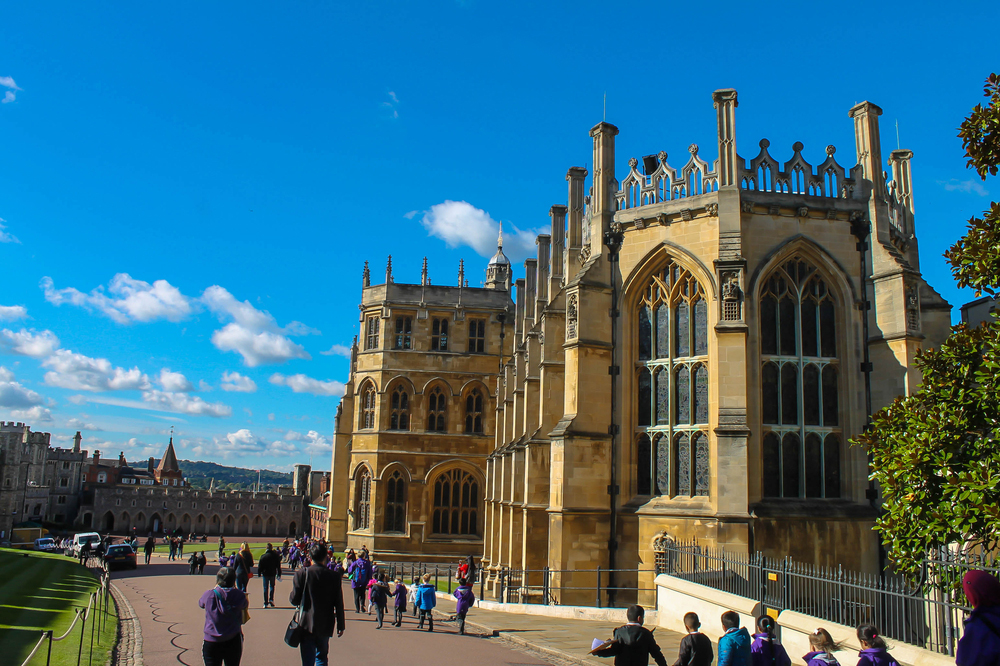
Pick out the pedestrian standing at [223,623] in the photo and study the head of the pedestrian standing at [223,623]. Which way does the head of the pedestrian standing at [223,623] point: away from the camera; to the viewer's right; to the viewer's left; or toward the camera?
away from the camera

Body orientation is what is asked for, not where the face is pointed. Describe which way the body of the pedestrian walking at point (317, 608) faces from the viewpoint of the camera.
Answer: away from the camera

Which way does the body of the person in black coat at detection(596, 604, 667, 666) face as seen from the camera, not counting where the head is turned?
away from the camera

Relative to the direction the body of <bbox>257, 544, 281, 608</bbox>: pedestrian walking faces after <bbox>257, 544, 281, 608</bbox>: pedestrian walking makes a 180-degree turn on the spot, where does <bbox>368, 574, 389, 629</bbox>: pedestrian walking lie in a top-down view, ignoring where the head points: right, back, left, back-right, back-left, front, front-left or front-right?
front-left

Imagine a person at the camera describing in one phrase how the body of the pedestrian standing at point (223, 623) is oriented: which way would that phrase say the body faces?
away from the camera

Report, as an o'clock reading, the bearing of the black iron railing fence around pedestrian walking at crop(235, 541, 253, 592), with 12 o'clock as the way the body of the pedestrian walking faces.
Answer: The black iron railing fence is roughly at 4 o'clock from the pedestrian walking.

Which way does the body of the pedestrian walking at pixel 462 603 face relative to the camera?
away from the camera

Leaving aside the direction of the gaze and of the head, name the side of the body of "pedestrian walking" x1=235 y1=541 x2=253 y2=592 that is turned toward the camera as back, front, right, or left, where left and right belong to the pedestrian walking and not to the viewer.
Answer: back

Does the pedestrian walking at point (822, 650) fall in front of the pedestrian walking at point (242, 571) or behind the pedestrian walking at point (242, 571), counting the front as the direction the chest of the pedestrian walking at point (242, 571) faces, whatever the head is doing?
behind

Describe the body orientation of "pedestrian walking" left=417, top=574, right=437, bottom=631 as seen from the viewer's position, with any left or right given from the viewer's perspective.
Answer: facing away from the viewer

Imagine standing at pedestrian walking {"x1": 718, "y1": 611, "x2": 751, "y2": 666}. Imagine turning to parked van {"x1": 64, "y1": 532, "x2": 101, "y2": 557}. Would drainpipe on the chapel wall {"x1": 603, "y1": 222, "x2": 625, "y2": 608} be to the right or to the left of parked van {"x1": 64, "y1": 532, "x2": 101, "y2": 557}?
right
